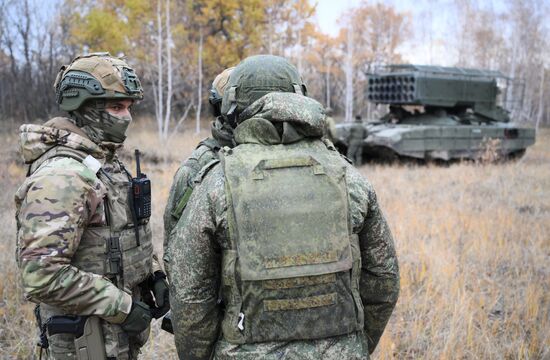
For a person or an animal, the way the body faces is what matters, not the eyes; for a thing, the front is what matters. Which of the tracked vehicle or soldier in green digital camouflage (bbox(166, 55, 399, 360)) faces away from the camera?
the soldier in green digital camouflage

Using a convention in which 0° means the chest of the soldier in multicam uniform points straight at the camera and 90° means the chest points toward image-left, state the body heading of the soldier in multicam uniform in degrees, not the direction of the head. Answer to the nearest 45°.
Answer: approximately 270°

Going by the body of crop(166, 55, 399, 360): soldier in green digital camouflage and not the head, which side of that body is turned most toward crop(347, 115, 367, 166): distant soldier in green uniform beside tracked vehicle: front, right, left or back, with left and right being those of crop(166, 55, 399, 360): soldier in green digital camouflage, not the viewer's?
front

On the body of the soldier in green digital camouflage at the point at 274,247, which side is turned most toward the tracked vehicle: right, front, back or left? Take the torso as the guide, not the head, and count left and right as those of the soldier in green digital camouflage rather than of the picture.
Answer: front

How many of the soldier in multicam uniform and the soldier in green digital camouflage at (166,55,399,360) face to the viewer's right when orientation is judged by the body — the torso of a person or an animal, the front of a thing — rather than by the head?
1

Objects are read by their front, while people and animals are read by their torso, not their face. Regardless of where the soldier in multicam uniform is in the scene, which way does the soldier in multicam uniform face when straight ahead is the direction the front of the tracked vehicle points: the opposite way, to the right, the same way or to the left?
the opposite way

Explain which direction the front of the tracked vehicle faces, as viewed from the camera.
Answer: facing the viewer and to the left of the viewer

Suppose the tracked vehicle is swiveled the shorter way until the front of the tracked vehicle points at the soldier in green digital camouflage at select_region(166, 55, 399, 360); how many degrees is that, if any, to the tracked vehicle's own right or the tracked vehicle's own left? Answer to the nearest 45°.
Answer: approximately 45° to the tracked vehicle's own left

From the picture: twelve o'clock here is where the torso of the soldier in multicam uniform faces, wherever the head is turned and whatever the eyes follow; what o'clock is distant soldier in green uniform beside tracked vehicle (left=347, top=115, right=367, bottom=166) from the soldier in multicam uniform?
The distant soldier in green uniform beside tracked vehicle is roughly at 10 o'clock from the soldier in multicam uniform.

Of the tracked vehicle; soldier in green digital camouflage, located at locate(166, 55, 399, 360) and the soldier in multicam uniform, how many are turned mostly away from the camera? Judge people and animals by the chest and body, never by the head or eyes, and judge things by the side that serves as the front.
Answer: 1

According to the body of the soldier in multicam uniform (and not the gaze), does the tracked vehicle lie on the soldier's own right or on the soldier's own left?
on the soldier's own left

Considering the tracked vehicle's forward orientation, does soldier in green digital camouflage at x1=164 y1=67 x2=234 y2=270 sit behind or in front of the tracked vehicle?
in front

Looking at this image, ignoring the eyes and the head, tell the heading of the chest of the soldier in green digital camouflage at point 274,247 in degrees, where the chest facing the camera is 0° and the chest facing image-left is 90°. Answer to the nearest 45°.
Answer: approximately 180°

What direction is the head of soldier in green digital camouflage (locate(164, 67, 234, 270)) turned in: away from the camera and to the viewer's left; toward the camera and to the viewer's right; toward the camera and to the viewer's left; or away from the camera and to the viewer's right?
away from the camera and to the viewer's left

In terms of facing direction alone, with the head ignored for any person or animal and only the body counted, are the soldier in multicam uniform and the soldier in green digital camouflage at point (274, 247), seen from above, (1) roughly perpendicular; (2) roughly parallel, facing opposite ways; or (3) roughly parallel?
roughly perpendicular
